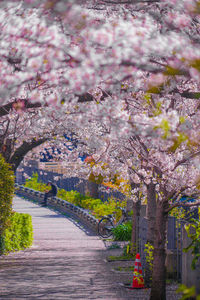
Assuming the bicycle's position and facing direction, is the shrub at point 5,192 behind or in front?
in front

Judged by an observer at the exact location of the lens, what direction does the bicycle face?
facing the viewer and to the left of the viewer
